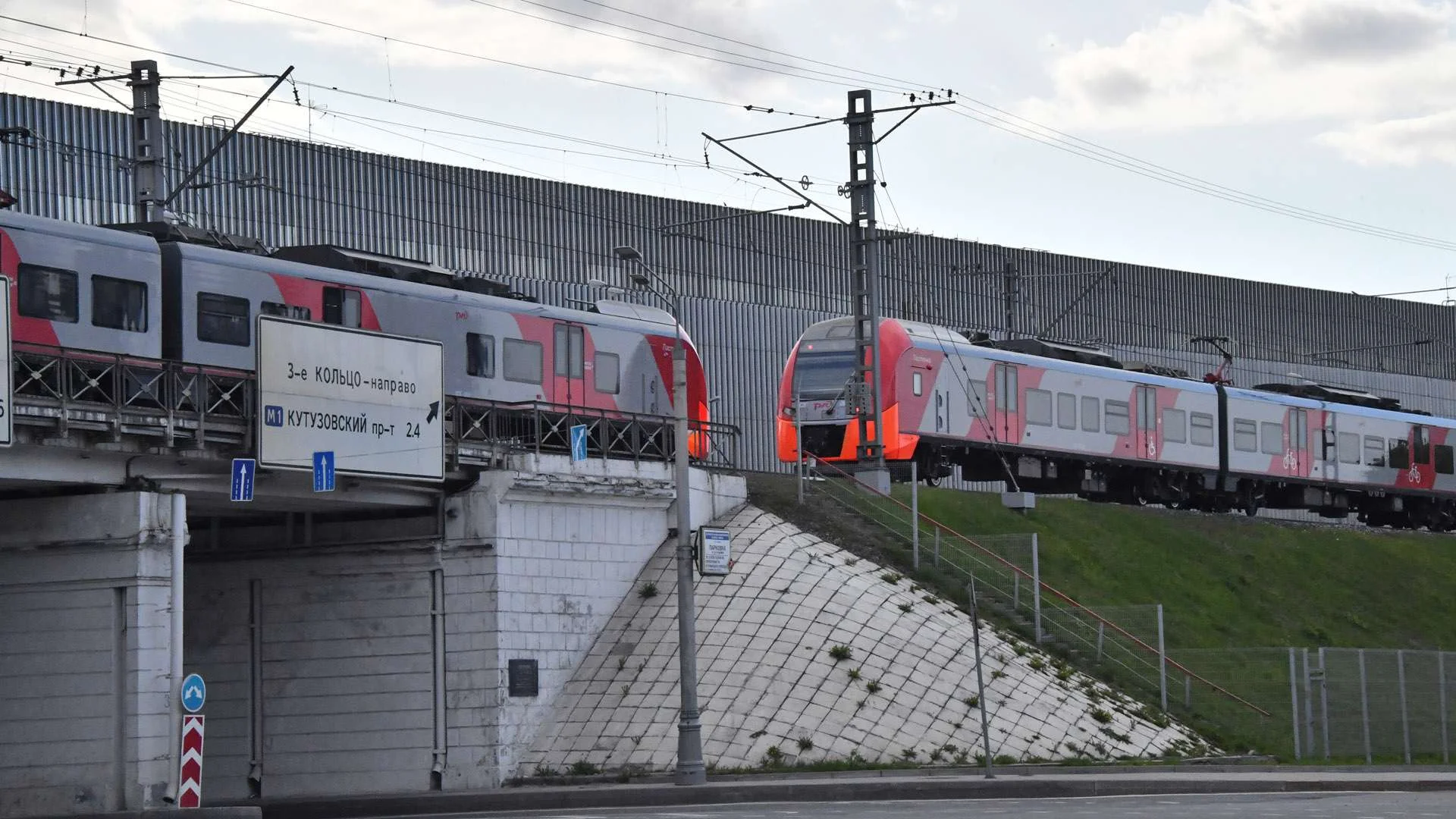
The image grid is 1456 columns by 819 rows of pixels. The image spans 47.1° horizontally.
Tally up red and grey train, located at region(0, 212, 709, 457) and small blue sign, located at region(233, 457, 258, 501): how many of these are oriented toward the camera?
1

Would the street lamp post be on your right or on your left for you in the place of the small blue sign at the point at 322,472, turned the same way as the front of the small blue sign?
on your left

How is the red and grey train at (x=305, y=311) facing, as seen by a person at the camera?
facing away from the viewer and to the right of the viewer

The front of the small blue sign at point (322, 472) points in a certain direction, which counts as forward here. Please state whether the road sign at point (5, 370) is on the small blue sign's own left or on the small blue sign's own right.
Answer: on the small blue sign's own right

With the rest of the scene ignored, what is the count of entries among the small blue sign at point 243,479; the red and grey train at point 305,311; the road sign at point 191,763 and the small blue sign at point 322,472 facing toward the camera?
3
